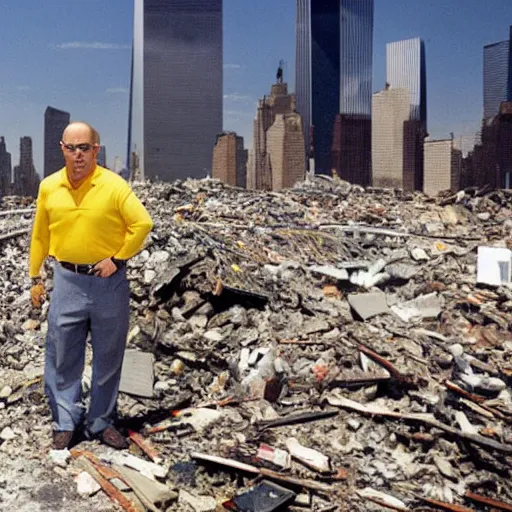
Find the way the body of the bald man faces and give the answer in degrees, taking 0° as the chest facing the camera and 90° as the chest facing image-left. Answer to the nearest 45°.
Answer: approximately 0°

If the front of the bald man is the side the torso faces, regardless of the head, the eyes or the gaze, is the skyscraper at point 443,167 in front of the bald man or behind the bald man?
behind

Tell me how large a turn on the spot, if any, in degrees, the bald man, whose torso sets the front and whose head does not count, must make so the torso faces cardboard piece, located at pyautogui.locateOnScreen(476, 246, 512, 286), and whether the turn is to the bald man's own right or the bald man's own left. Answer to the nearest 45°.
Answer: approximately 135° to the bald man's own left

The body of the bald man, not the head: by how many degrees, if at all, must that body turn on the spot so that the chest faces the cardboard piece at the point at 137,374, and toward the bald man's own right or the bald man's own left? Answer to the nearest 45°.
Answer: approximately 180°
